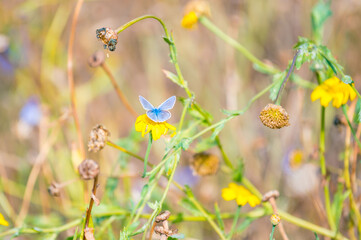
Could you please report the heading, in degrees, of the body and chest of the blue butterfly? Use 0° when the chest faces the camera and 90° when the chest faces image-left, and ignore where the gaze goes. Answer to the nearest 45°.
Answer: approximately 180°

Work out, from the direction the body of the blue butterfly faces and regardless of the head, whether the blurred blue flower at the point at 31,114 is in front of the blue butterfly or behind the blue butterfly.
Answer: in front
